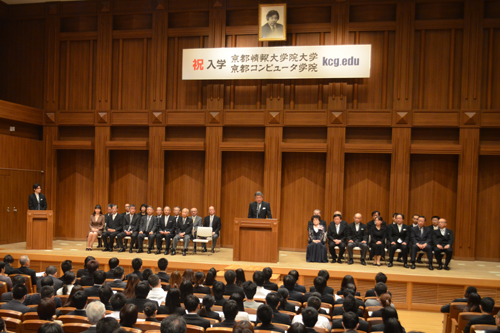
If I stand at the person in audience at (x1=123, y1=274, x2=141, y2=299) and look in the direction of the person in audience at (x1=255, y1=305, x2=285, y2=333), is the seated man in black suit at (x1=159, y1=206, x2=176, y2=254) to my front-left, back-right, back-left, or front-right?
back-left

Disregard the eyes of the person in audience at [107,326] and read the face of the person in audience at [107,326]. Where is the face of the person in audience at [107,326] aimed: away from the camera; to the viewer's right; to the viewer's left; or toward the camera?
away from the camera

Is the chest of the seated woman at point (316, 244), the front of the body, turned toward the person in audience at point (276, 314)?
yes

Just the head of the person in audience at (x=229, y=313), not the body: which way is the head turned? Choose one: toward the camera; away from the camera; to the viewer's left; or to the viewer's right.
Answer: away from the camera

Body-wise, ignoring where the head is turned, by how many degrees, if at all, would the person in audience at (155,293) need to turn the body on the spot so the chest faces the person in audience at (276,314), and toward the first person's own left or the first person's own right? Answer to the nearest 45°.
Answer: approximately 135° to the first person's own right

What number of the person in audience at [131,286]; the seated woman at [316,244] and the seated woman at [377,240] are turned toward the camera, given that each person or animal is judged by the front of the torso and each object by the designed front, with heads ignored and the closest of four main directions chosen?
2

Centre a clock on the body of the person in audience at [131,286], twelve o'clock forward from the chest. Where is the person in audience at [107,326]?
the person in audience at [107,326] is roughly at 6 o'clock from the person in audience at [131,286].

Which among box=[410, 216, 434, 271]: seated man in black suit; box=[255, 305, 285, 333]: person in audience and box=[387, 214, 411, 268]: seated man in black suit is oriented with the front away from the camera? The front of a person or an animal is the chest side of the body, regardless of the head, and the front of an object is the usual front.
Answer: the person in audience

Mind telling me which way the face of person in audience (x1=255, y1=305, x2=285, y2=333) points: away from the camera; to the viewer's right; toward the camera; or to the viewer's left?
away from the camera

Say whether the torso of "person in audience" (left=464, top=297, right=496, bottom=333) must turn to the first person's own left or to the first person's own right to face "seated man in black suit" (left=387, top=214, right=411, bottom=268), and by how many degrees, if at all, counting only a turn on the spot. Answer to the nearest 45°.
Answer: approximately 45° to the first person's own right

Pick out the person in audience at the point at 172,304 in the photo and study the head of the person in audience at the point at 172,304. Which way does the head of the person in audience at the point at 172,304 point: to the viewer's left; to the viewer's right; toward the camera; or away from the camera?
away from the camera

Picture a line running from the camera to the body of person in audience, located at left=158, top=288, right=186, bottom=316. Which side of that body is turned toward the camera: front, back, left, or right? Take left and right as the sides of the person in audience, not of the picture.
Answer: back

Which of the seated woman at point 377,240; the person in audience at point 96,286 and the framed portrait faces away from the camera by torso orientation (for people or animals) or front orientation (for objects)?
the person in audience

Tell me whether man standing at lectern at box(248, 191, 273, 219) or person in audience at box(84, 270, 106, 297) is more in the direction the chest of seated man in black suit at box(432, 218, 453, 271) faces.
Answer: the person in audience

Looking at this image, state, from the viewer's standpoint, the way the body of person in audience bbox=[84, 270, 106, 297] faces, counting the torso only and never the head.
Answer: away from the camera

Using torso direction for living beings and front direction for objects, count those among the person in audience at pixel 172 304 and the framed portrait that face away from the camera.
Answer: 1

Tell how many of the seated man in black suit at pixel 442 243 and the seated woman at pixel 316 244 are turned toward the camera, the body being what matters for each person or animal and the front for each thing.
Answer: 2

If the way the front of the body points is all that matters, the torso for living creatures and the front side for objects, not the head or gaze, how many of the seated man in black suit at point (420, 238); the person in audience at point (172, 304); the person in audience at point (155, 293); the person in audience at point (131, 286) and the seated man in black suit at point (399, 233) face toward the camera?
2

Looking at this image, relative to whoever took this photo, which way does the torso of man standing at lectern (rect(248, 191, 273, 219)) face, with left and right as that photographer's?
facing the viewer

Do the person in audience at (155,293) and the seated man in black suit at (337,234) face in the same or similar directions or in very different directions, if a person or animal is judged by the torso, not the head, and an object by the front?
very different directions
